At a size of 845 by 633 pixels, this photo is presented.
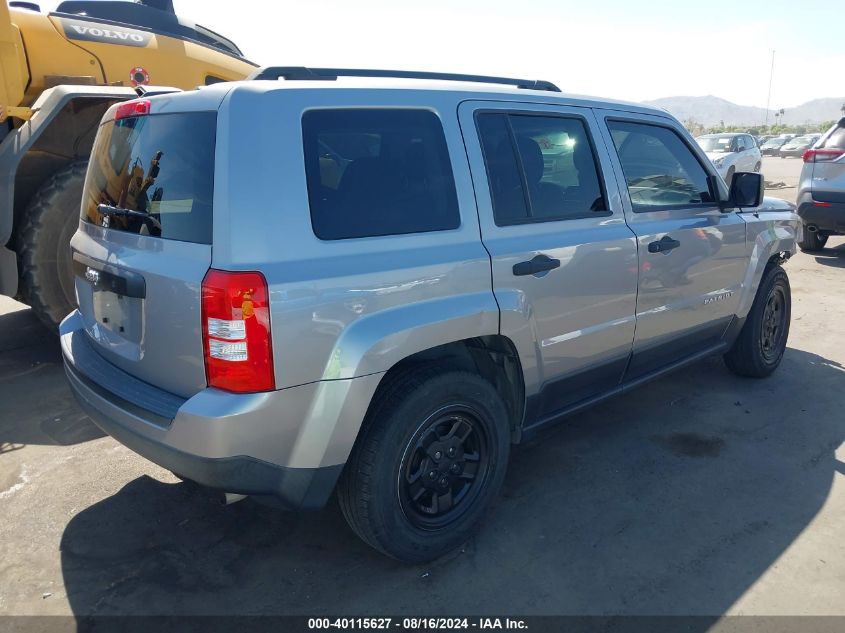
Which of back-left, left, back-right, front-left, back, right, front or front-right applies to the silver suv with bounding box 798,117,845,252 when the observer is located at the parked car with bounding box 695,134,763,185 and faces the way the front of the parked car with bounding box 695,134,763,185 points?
front-left

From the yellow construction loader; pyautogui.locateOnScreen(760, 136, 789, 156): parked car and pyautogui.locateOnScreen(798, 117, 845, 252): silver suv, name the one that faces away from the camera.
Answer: the silver suv

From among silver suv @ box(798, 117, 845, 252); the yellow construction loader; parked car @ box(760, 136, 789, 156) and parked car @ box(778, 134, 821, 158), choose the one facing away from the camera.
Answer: the silver suv

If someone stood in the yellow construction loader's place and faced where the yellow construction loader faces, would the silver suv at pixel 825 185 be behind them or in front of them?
behind

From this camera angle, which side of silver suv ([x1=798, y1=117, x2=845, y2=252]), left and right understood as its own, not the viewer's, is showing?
back

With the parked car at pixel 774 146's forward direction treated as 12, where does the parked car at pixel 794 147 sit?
the parked car at pixel 794 147 is roughly at 10 o'clock from the parked car at pixel 774 146.

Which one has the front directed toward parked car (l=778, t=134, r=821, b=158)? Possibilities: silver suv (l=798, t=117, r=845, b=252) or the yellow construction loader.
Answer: the silver suv

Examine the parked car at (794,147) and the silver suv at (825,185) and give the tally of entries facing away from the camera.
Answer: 1

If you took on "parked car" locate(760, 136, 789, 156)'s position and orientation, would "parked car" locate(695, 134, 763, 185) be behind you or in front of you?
in front

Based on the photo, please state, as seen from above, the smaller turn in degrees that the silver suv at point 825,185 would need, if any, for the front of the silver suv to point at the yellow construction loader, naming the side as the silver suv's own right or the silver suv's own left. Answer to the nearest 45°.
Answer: approximately 135° to the silver suv's own left

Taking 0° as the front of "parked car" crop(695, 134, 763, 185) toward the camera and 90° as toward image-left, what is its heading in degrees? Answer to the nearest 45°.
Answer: approximately 45°

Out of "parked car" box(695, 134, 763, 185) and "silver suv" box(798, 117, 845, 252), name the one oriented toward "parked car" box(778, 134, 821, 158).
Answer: the silver suv
